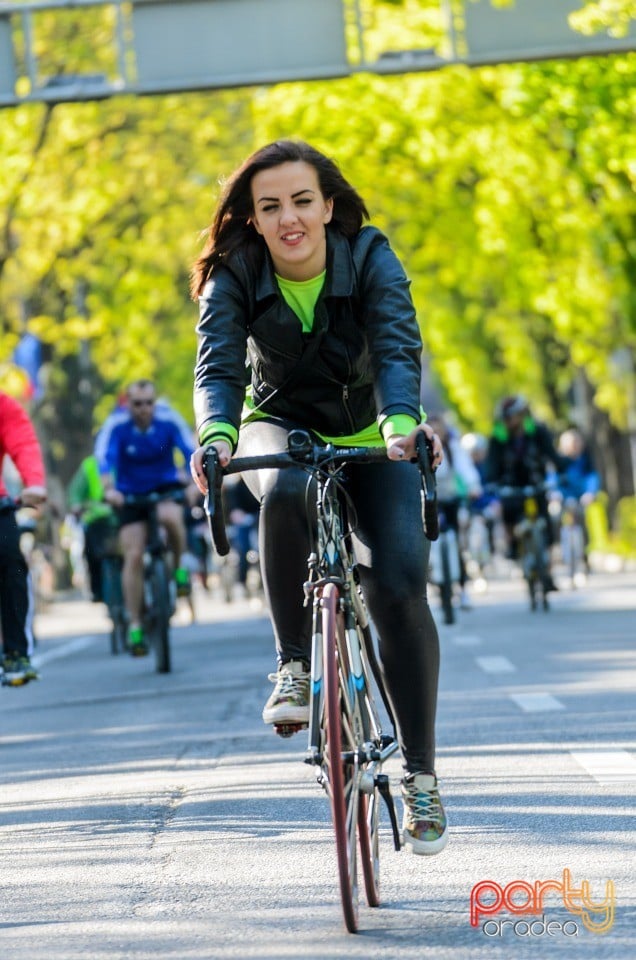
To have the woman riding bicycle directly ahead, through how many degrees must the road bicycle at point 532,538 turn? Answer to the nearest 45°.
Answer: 0° — it already faces them

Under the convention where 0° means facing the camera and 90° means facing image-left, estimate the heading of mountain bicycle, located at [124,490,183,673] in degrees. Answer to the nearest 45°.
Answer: approximately 0°

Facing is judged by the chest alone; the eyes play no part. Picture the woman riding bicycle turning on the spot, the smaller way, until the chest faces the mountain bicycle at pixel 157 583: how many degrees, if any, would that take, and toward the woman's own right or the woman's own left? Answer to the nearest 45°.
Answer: approximately 180°

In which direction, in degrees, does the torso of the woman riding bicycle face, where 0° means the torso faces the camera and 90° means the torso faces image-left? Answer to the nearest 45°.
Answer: approximately 0°

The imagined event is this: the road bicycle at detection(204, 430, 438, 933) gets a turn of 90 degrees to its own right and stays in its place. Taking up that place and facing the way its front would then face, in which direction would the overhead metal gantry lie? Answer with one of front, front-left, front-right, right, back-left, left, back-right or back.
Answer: right
